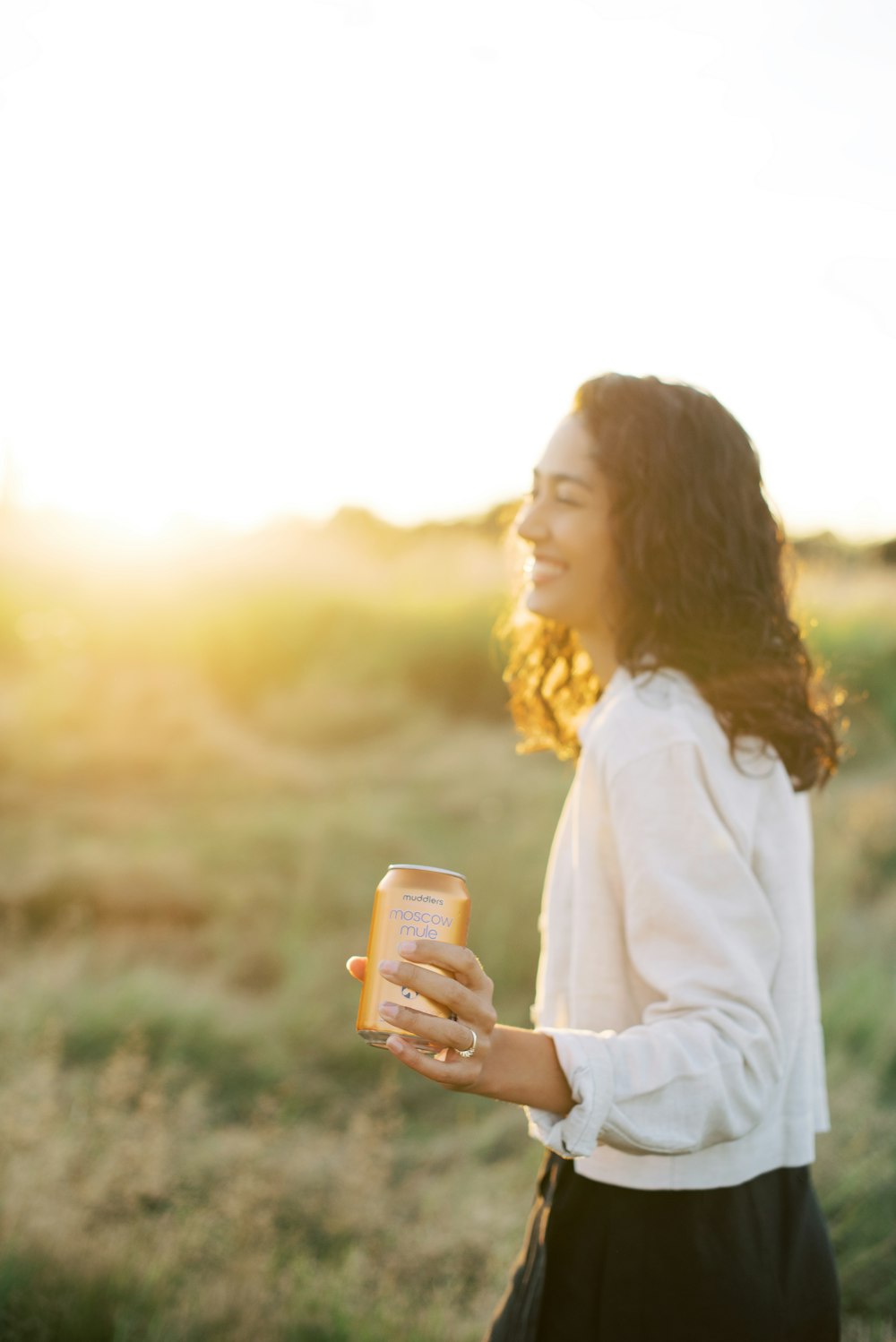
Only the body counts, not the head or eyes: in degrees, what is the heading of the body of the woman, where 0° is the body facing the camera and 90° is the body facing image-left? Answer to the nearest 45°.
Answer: approximately 90°

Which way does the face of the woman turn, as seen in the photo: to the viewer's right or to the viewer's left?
to the viewer's left
